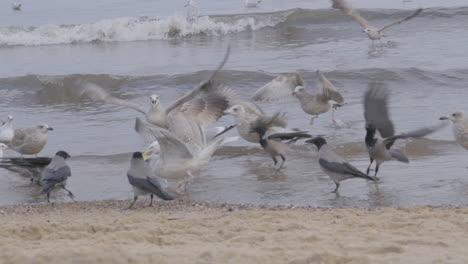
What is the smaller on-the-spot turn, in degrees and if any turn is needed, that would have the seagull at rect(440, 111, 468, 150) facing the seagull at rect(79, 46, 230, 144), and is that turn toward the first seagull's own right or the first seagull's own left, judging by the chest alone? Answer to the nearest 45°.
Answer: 0° — it already faces it

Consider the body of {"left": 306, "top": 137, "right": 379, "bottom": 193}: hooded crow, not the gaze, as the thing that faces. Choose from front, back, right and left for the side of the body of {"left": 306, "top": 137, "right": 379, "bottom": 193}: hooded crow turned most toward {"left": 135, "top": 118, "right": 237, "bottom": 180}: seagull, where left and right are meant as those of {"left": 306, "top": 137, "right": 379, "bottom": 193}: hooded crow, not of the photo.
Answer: front

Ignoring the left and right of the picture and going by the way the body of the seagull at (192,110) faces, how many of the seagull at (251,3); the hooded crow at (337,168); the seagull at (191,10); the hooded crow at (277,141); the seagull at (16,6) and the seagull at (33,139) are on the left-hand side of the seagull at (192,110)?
2

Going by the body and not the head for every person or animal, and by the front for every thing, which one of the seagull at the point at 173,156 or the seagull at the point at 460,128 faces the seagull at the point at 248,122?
the seagull at the point at 460,128

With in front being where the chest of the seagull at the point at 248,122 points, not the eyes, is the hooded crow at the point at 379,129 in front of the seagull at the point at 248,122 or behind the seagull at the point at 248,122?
behind

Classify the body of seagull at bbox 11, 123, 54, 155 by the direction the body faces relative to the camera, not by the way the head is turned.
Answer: to the viewer's right

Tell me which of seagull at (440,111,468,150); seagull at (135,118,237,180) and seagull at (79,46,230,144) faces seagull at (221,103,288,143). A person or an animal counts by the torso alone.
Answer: seagull at (440,111,468,150)

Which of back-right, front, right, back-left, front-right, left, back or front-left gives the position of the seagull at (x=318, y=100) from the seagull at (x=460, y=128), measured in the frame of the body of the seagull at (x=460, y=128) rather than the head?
front-right

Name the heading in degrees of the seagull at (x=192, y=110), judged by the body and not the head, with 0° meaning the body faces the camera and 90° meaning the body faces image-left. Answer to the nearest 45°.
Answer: approximately 45°

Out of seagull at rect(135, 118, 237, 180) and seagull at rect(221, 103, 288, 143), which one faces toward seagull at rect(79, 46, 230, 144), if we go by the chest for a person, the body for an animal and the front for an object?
seagull at rect(221, 103, 288, 143)

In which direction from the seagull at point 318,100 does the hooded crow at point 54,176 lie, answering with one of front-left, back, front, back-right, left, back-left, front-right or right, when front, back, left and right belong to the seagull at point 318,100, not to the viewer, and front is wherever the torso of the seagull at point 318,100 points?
front-left

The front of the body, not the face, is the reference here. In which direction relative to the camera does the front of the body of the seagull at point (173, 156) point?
to the viewer's left

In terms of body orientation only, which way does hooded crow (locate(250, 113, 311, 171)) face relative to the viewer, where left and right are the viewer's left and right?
facing to the left of the viewer

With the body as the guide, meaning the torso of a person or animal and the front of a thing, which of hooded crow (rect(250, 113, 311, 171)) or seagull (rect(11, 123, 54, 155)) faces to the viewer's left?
hooded crow (rect(250, 113, 311, 171))

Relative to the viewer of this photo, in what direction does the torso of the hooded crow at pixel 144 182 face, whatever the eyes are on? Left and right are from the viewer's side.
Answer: facing away from the viewer and to the left of the viewer
